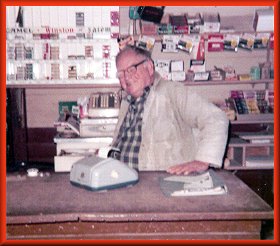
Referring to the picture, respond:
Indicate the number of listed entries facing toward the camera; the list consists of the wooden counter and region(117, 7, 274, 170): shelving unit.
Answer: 2

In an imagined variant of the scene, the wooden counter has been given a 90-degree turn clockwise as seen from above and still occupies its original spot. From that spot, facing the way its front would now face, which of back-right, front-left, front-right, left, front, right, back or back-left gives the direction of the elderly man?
right

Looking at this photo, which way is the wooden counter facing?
toward the camera

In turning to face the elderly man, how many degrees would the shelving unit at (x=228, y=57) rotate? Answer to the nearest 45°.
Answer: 0° — it already faces them

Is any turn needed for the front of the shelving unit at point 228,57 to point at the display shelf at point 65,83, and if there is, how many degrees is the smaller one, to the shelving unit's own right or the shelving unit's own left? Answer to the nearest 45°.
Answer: approximately 45° to the shelving unit's own right

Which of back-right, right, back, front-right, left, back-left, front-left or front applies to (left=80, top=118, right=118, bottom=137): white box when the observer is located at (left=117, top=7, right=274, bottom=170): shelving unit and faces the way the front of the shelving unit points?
front-right

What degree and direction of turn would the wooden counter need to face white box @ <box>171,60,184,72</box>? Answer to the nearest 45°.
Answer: approximately 180°

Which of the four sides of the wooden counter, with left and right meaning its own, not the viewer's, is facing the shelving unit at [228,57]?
back

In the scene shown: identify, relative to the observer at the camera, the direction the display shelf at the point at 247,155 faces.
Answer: facing the viewer

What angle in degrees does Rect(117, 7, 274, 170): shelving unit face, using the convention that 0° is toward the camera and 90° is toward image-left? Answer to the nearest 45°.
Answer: approximately 0°

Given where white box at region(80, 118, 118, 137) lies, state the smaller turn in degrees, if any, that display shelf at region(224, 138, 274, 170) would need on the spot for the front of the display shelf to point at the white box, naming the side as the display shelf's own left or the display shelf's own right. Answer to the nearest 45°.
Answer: approximately 90° to the display shelf's own right

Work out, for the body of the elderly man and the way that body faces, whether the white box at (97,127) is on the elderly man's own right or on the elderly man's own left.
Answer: on the elderly man's own right

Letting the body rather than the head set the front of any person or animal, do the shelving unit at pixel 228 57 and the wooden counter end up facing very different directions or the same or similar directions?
same or similar directions

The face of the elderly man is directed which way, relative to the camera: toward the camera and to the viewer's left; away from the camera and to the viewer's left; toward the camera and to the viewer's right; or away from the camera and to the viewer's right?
toward the camera and to the viewer's left

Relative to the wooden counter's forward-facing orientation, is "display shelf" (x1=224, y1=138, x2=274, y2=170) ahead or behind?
behind
